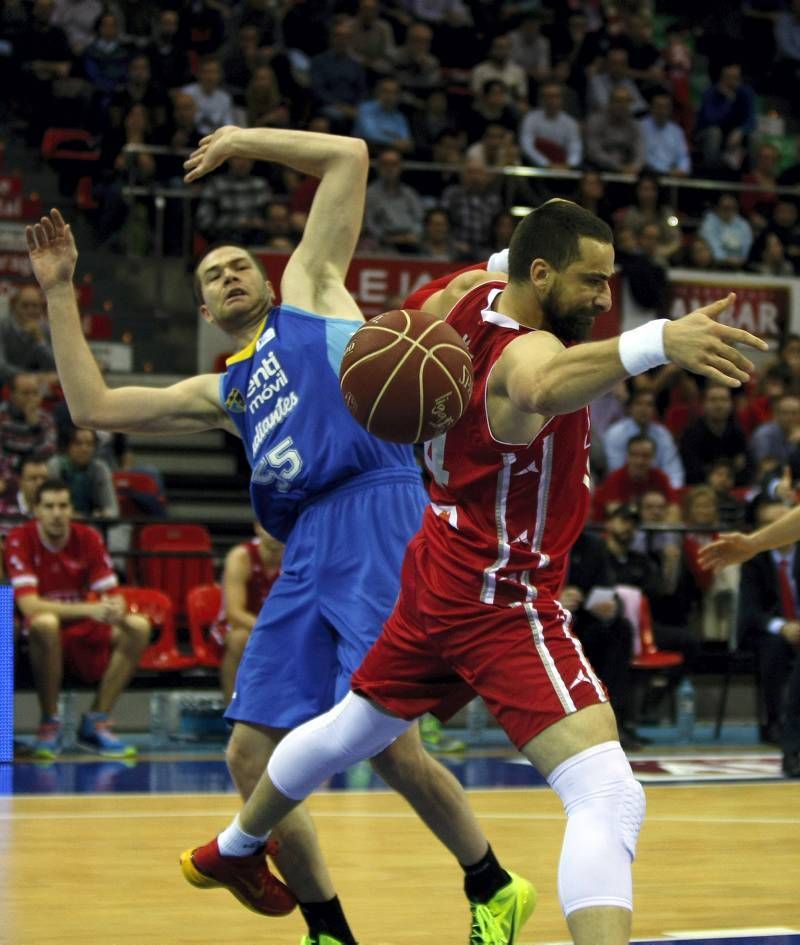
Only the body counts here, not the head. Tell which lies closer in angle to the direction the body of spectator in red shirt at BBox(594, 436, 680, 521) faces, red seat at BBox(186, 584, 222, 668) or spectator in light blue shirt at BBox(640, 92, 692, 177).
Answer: the red seat

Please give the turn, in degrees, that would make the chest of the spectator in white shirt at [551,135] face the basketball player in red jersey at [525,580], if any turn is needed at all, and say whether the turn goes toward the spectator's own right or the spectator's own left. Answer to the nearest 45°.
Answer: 0° — they already face them

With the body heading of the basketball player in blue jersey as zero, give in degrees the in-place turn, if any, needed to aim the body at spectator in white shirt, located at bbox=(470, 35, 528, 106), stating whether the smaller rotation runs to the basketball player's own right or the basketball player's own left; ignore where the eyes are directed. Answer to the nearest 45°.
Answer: approximately 135° to the basketball player's own right

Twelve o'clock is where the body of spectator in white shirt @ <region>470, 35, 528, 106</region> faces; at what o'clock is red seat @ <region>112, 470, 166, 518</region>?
The red seat is roughly at 1 o'clock from the spectator in white shirt.

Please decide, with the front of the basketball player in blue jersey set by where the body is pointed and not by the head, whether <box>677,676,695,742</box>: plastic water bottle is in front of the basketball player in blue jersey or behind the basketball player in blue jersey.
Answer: behind

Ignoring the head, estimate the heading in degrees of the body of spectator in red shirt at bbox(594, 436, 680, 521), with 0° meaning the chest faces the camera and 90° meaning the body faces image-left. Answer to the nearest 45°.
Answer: approximately 0°

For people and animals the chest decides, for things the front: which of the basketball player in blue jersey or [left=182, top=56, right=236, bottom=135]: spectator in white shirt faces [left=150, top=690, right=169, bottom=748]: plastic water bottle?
the spectator in white shirt
